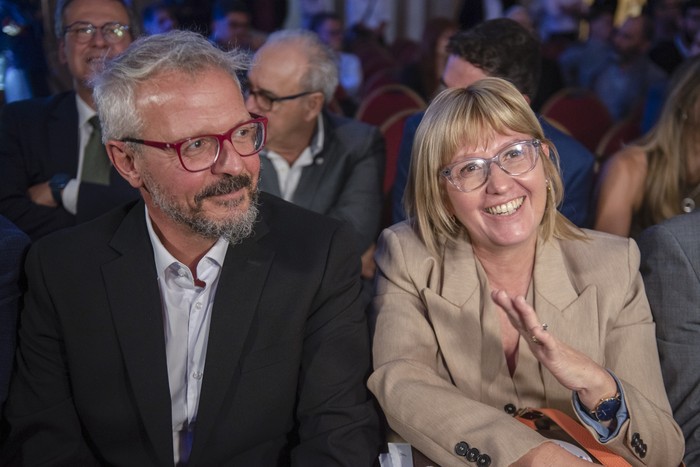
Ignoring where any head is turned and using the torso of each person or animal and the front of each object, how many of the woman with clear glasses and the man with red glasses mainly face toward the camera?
2

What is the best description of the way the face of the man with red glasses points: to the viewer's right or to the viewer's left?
to the viewer's right

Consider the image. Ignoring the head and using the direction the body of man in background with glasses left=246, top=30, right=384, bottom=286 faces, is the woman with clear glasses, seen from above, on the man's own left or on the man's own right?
on the man's own left

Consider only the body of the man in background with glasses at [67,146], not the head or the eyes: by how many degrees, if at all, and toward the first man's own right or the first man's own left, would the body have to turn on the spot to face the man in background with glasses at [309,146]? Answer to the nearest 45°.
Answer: approximately 90° to the first man's own left

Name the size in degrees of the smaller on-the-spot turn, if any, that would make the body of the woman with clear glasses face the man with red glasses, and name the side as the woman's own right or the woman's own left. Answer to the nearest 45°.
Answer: approximately 45° to the woman's own right

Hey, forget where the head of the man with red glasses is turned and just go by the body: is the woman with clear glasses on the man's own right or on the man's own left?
on the man's own left

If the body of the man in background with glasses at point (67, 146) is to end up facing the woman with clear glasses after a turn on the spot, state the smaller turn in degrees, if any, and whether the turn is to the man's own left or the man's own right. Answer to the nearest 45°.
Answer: approximately 45° to the man's own left

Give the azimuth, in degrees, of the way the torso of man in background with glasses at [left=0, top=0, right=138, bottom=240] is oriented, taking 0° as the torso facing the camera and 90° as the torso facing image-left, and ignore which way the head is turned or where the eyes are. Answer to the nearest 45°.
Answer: approximately 0°
